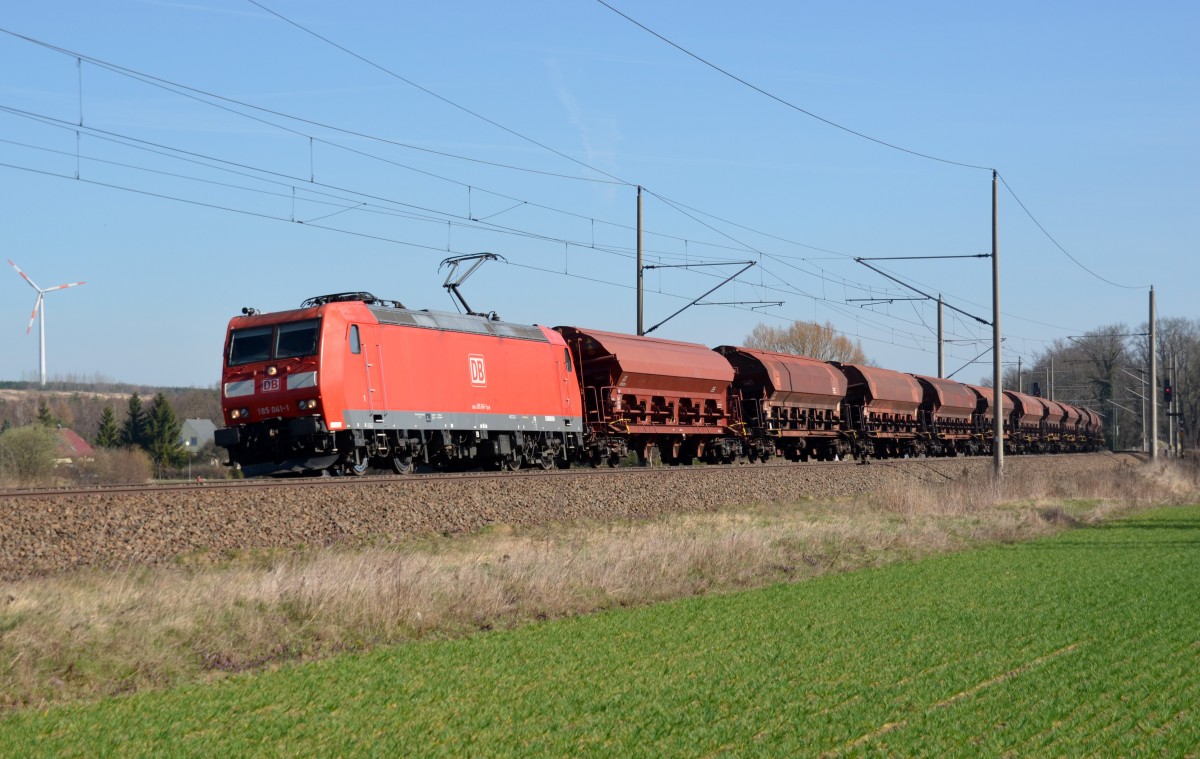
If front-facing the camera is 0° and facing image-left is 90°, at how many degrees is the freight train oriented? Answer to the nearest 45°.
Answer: approximately 45°
